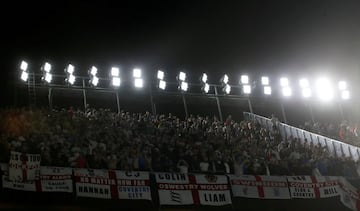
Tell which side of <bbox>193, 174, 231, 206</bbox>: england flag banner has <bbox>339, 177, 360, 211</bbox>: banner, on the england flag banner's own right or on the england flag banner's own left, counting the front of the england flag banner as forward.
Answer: on the england flag banner's own left

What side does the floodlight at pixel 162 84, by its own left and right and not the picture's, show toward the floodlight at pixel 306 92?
left

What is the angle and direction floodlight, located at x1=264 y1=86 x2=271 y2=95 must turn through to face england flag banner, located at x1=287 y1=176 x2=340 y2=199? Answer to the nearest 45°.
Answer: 0° — it already faces it

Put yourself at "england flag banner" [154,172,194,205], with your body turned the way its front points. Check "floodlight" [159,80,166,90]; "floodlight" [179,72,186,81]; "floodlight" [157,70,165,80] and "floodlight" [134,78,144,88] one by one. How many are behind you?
4

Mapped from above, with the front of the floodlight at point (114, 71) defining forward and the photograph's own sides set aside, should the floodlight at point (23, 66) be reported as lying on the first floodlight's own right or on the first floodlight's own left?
on the first floodlight's own right

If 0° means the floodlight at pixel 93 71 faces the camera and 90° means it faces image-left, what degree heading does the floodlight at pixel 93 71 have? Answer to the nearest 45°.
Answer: approximately 0°

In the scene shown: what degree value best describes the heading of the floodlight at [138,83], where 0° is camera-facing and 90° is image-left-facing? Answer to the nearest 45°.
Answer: approximately 0°
